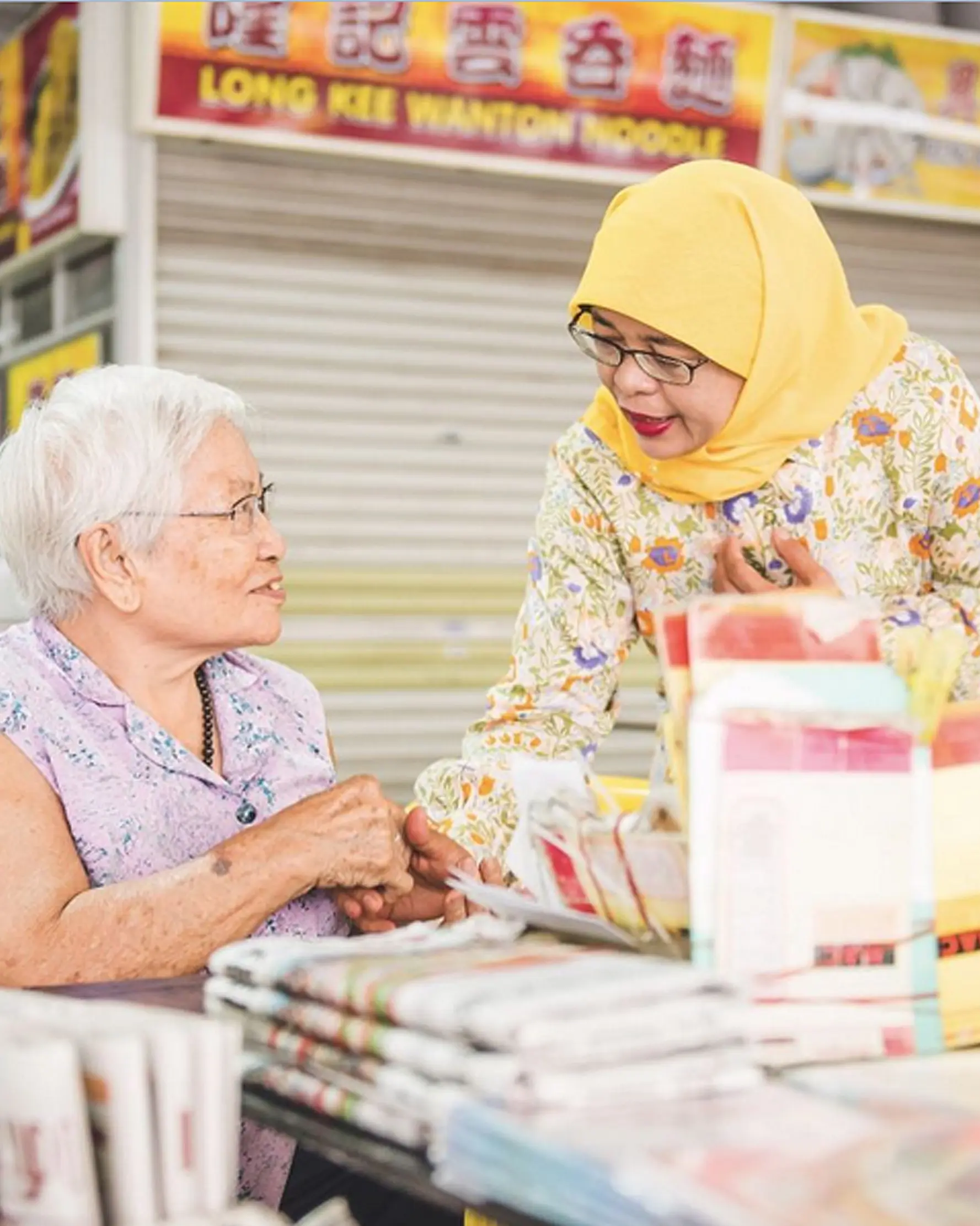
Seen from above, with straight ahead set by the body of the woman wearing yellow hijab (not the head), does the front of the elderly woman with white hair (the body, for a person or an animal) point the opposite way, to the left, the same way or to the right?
to the left

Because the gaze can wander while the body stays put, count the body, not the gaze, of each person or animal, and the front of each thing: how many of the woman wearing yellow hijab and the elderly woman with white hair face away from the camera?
0

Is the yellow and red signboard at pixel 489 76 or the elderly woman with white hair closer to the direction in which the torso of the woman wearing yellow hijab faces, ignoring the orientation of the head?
the elderly woman with white hair

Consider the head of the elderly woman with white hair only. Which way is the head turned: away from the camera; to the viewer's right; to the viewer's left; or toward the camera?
to the viewer's right

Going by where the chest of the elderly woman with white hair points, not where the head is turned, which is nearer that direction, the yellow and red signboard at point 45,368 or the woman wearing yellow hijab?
the woman wearing yellow hijab

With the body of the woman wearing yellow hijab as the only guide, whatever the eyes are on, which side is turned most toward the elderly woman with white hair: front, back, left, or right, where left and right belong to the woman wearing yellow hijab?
front

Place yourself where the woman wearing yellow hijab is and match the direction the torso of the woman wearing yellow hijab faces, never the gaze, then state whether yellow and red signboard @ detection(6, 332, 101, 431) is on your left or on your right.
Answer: on your right

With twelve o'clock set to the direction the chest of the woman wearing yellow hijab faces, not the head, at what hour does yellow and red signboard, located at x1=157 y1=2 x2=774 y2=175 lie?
The yellow and red signboard is roughly at 4 o'clock from the woman wearing yellow hijab.

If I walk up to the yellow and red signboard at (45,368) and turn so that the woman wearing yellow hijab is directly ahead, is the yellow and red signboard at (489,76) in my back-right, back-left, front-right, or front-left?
front-left

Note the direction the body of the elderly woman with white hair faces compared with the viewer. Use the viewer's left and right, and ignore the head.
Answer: facing the viewer and to the right of the viewer

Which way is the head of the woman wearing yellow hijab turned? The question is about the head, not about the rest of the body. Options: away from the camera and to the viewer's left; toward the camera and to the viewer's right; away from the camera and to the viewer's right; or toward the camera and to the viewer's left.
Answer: toward the camera and to the viewer's left

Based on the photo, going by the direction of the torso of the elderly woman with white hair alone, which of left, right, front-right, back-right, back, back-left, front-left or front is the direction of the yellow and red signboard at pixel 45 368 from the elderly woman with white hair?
back-left
